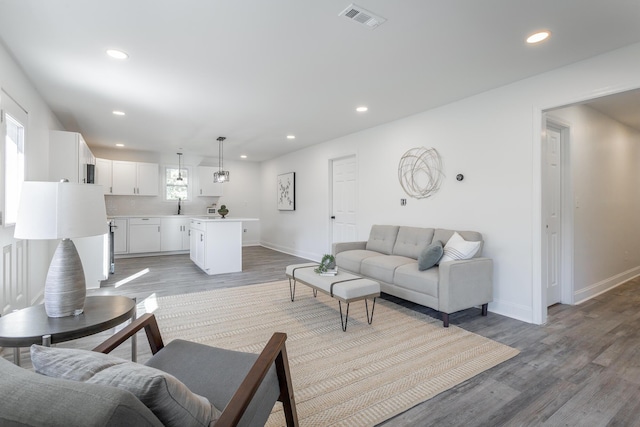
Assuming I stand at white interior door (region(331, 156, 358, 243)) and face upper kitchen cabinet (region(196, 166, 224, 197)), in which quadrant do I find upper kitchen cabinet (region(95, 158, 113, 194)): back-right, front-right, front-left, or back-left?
front-left

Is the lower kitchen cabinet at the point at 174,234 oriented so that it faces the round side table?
yes

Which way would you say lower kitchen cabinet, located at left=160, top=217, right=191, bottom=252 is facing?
toward the camera

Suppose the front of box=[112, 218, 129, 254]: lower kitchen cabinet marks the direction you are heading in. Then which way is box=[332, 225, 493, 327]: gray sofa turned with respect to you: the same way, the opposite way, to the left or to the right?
to the right

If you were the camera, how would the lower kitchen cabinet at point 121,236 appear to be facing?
facing the viewer

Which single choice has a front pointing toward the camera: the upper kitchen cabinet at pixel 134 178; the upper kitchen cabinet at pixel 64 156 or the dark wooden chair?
the upper kitchen cabinet at pixel 134 178

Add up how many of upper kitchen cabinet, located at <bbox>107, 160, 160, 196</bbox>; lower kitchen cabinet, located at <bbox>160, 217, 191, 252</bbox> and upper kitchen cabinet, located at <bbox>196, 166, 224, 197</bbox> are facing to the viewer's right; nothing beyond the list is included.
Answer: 0

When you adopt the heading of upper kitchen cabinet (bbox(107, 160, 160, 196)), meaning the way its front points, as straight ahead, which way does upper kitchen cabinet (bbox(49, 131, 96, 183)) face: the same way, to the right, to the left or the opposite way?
to the left

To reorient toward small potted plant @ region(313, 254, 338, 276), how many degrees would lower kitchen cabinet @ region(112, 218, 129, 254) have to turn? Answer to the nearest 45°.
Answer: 0° — it already faces it

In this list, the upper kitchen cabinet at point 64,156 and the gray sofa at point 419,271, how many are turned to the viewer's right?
1

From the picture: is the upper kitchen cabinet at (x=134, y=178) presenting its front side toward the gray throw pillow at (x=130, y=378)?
yes

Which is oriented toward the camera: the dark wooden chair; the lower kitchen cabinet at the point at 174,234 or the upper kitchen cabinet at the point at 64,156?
the lower kitchen cabinet

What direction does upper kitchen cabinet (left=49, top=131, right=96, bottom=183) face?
to the viewer's right

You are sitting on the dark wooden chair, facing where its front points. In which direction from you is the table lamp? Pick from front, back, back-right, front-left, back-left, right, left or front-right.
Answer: left

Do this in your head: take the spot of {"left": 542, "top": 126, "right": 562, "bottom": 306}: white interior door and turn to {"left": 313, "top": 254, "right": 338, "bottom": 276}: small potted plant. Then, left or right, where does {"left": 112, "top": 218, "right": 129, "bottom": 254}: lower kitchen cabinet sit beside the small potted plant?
right

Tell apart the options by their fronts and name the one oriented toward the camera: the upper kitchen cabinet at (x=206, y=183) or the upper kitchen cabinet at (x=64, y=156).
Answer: the upper kitchen cabinet at (x=206, y=183)

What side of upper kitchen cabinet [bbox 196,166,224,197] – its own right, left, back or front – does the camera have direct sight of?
front

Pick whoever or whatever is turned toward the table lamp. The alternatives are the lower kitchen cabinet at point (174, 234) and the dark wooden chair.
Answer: the lower kitchen cabinet
